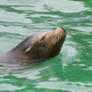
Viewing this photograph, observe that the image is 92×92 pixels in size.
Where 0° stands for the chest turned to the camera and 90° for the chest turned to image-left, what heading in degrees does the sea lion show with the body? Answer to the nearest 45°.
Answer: approximately 270°
